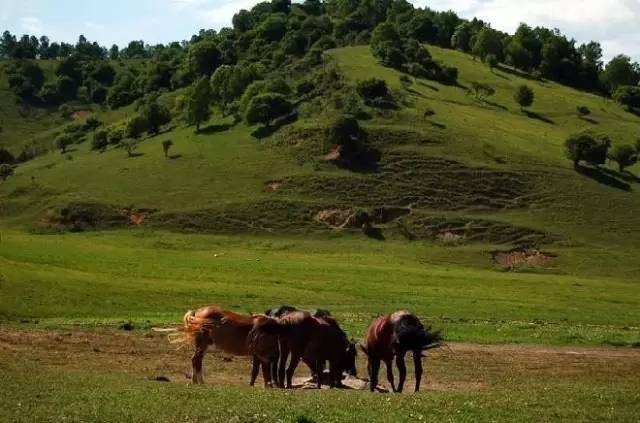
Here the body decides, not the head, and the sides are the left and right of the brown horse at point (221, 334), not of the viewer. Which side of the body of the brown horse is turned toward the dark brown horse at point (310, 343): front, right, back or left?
front

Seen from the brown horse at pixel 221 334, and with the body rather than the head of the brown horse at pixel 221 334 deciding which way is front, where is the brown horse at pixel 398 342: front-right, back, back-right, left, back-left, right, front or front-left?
front

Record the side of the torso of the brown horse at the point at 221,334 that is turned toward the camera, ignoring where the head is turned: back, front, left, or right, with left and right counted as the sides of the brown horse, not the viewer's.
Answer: right
